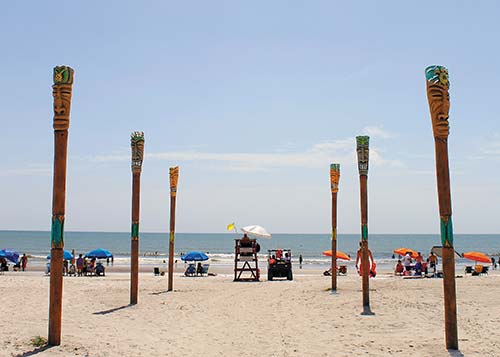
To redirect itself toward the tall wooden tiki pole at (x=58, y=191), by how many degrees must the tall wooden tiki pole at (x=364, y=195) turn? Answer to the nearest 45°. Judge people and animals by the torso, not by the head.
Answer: approximately 45° to its right

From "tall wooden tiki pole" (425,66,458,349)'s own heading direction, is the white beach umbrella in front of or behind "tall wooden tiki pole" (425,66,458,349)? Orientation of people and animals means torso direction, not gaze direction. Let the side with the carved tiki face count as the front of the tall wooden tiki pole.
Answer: behind

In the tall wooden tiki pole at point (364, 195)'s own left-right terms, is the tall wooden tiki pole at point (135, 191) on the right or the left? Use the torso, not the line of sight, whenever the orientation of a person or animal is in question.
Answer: on its right

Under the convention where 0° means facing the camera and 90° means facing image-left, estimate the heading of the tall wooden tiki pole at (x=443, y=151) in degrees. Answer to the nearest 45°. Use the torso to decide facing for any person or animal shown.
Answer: approximately 315°

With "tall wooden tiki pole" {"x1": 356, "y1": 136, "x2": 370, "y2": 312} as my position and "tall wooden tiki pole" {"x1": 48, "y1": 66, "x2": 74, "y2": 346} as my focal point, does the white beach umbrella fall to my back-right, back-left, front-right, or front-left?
back-right

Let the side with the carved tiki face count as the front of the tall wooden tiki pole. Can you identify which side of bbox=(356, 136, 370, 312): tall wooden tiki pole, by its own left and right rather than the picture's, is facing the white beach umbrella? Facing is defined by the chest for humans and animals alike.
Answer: back

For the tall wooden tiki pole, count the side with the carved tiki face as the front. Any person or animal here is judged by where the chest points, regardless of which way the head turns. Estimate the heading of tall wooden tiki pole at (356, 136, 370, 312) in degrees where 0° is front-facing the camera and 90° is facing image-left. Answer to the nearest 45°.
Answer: approximately 0°

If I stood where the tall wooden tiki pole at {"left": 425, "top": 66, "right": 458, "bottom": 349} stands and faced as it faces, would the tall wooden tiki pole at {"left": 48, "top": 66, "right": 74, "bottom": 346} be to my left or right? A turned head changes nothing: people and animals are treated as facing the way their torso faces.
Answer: on my right
